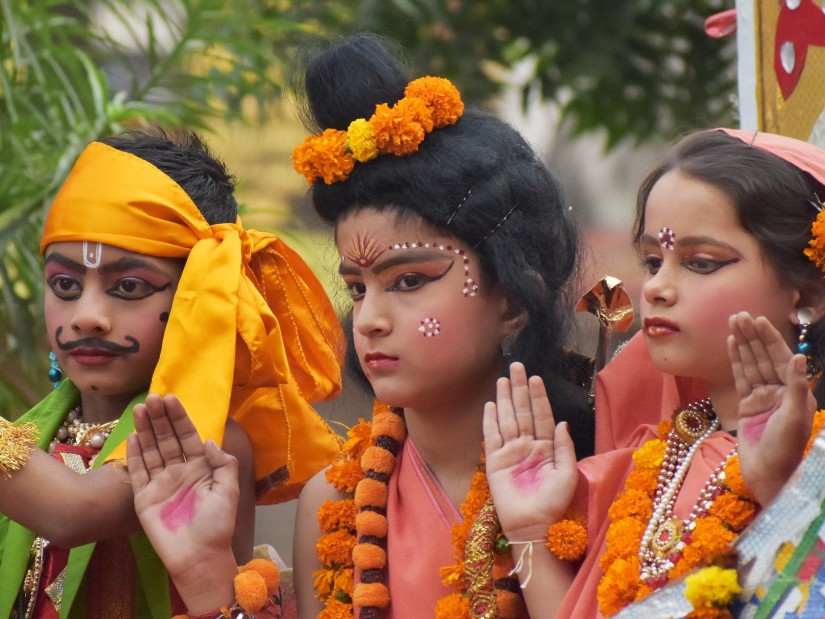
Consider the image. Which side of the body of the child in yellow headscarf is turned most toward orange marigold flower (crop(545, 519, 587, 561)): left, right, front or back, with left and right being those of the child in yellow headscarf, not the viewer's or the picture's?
left

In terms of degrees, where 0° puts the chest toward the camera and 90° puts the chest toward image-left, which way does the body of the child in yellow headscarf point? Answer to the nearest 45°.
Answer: approximately 45°

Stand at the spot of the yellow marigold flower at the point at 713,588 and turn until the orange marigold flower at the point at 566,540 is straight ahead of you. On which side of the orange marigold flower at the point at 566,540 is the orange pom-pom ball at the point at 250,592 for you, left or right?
left

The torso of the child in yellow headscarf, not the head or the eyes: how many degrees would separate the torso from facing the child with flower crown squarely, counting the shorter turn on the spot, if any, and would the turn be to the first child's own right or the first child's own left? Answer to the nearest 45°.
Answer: approximately 135° to the first child's own left

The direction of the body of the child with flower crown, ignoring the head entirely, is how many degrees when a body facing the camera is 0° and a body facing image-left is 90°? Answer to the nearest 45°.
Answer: approximately 45°

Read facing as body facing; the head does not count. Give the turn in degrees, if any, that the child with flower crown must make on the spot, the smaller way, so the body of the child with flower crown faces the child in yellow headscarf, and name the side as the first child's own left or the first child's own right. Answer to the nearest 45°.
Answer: approximately 45° to the first child's own right
